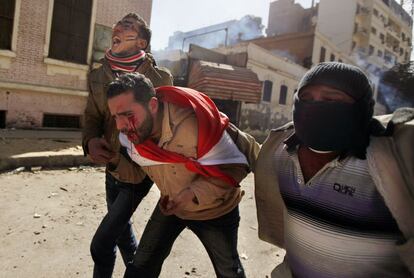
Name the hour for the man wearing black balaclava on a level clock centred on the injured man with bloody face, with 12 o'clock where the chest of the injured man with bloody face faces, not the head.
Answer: The man wearing black balaclava is roughly at 9 o'clock from the injured man with bloody face.

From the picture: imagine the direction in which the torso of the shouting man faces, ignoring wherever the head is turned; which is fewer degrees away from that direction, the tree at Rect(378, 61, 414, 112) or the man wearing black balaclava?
the man wearing black balaclava

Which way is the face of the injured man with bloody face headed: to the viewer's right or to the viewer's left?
to the viewer's left

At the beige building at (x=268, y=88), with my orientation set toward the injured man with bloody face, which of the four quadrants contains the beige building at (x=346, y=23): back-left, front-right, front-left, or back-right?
back-left

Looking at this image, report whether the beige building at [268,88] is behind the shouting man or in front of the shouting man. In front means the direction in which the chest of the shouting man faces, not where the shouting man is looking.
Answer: behind

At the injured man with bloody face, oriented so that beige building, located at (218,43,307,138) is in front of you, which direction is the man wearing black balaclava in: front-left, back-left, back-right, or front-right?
back-right

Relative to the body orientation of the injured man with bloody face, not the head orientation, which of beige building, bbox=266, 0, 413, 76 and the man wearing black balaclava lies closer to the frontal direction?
the man wearing black balaclava

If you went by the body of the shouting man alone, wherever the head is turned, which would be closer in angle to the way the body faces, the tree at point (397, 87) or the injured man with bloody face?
the injured man with bloody face

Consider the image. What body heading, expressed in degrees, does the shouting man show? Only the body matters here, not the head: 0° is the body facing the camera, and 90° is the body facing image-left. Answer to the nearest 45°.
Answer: approximately 45°

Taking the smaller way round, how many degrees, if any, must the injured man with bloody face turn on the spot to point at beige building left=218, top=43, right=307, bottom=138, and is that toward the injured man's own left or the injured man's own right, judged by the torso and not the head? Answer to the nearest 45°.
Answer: approximately 135° to the injured man's own right

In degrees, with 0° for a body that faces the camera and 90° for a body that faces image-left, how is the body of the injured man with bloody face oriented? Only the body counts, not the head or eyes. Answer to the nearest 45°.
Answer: approximately 45°

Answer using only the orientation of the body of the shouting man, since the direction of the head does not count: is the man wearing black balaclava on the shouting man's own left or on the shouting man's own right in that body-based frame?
on the shouting man's own left
